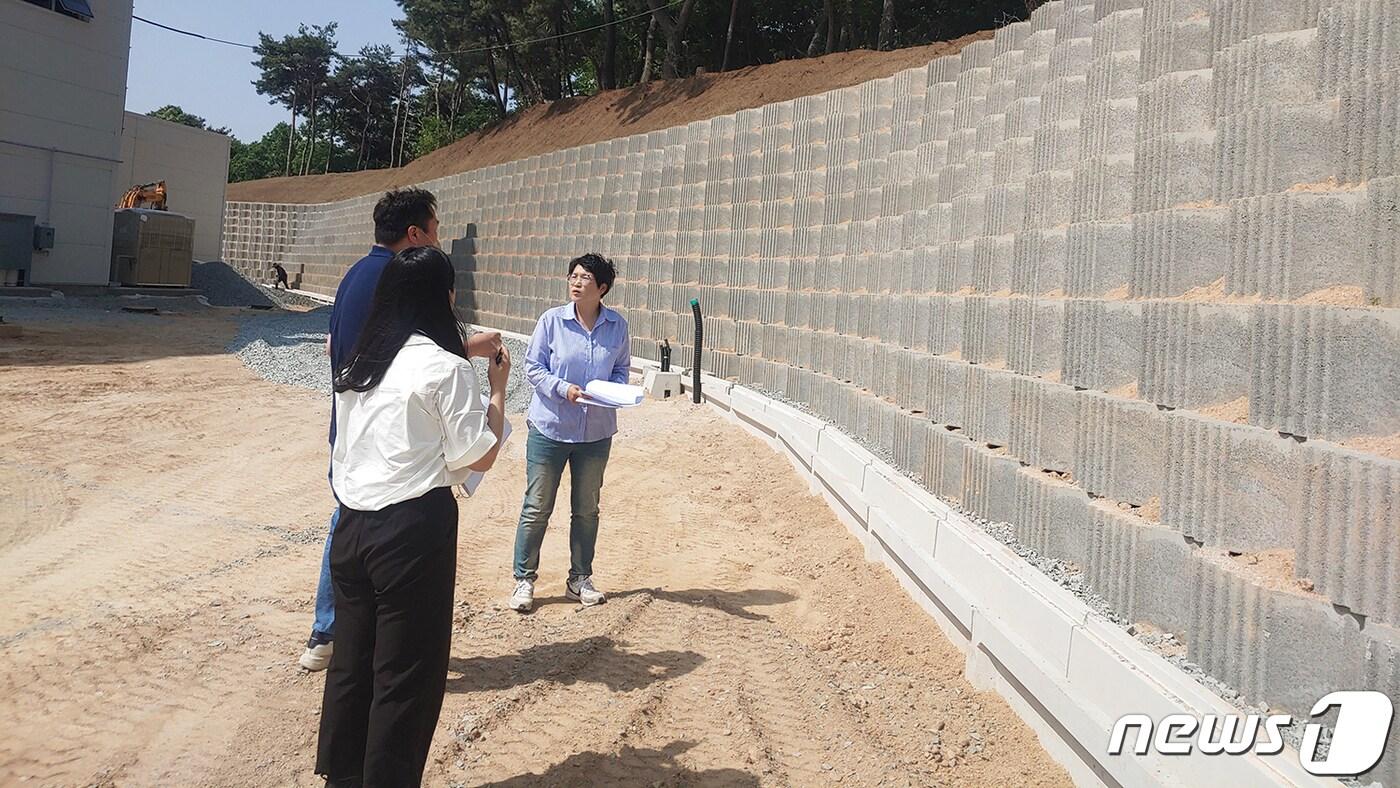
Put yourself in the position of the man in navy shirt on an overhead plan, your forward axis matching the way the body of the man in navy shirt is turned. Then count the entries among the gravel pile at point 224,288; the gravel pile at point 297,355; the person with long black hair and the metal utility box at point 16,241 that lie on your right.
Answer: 1

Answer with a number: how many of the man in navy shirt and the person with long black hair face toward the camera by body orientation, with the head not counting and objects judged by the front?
0

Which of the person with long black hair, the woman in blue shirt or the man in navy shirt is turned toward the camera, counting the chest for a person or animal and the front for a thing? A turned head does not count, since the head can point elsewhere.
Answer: the woman in blue shirt

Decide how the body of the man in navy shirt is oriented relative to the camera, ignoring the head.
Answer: to the viewer's right

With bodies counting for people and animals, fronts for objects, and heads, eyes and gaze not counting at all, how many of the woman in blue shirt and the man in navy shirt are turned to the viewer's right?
1

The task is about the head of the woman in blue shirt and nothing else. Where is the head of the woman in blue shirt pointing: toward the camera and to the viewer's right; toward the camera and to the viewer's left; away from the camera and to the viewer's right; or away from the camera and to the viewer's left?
toward the camera and to the viewer's left

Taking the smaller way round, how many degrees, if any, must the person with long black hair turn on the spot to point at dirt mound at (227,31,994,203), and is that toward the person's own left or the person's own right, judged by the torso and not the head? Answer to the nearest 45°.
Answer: approximately 45° to the person's own left

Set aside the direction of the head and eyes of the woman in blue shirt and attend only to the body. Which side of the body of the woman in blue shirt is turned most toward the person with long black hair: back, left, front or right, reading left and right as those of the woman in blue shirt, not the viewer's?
front

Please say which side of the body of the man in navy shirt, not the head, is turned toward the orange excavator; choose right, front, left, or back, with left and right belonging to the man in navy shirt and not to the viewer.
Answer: left

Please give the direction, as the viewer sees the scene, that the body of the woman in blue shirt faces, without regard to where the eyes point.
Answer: toward the camera

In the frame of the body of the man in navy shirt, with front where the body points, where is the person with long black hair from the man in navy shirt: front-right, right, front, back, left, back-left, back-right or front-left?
right

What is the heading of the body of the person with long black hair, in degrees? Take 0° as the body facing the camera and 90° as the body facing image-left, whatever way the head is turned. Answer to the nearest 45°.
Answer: approximately 225°
